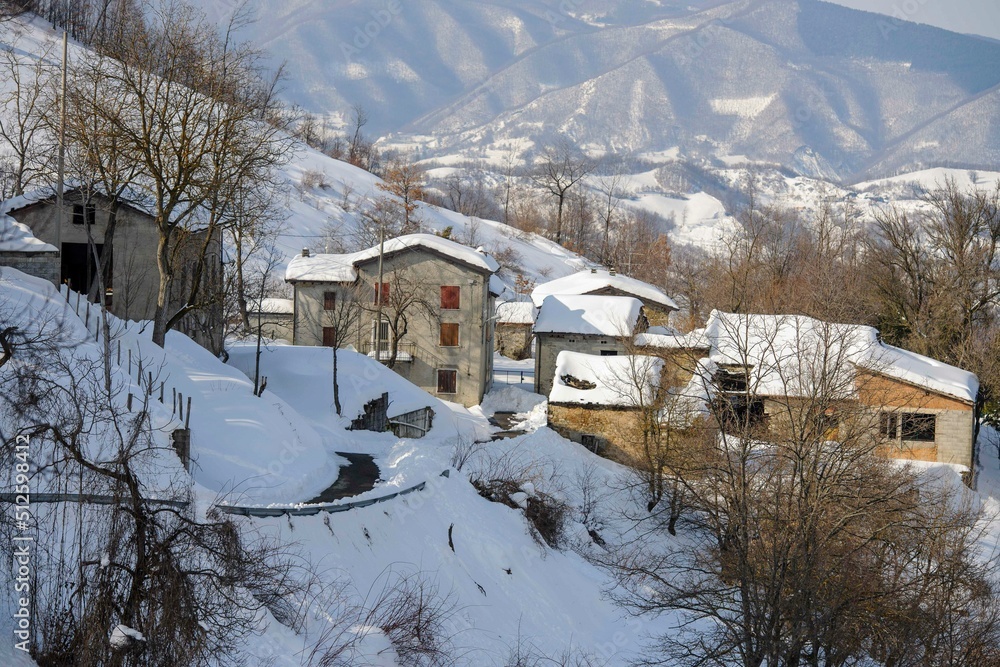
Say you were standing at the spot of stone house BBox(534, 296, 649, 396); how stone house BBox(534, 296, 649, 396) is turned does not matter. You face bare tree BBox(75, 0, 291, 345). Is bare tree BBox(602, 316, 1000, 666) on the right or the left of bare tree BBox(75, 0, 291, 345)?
left

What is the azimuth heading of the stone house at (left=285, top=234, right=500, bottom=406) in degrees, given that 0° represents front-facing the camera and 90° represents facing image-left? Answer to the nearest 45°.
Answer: approximately 0°

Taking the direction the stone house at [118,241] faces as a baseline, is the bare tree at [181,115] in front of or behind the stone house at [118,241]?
in front

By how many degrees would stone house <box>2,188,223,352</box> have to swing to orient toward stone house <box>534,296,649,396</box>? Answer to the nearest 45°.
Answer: approximately 90° to its left

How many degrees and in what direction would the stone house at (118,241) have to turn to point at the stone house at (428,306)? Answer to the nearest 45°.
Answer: approximately 135° to its left

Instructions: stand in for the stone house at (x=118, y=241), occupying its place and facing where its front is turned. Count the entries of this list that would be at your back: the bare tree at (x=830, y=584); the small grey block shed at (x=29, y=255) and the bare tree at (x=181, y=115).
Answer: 0

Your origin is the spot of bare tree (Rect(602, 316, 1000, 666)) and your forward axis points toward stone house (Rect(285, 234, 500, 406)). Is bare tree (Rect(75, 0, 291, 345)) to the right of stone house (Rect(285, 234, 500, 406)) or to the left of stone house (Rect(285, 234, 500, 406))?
left

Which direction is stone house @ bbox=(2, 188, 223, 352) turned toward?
toward the camera

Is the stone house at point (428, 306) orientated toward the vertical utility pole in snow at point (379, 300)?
no

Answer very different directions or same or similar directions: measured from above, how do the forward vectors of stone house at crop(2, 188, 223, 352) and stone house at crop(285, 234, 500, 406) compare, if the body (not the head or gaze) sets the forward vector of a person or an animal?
same or similar directions

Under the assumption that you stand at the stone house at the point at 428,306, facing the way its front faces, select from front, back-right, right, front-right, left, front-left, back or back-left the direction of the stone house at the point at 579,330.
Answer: left

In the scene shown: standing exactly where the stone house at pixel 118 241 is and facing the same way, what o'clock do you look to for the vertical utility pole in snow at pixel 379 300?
The vertical utility pole in snow is roughly at 8 o'clock from the stone house.

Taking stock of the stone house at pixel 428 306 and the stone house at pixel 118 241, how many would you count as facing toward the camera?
2

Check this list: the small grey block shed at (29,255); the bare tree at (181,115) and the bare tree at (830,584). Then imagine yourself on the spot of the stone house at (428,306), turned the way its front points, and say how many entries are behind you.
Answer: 0
